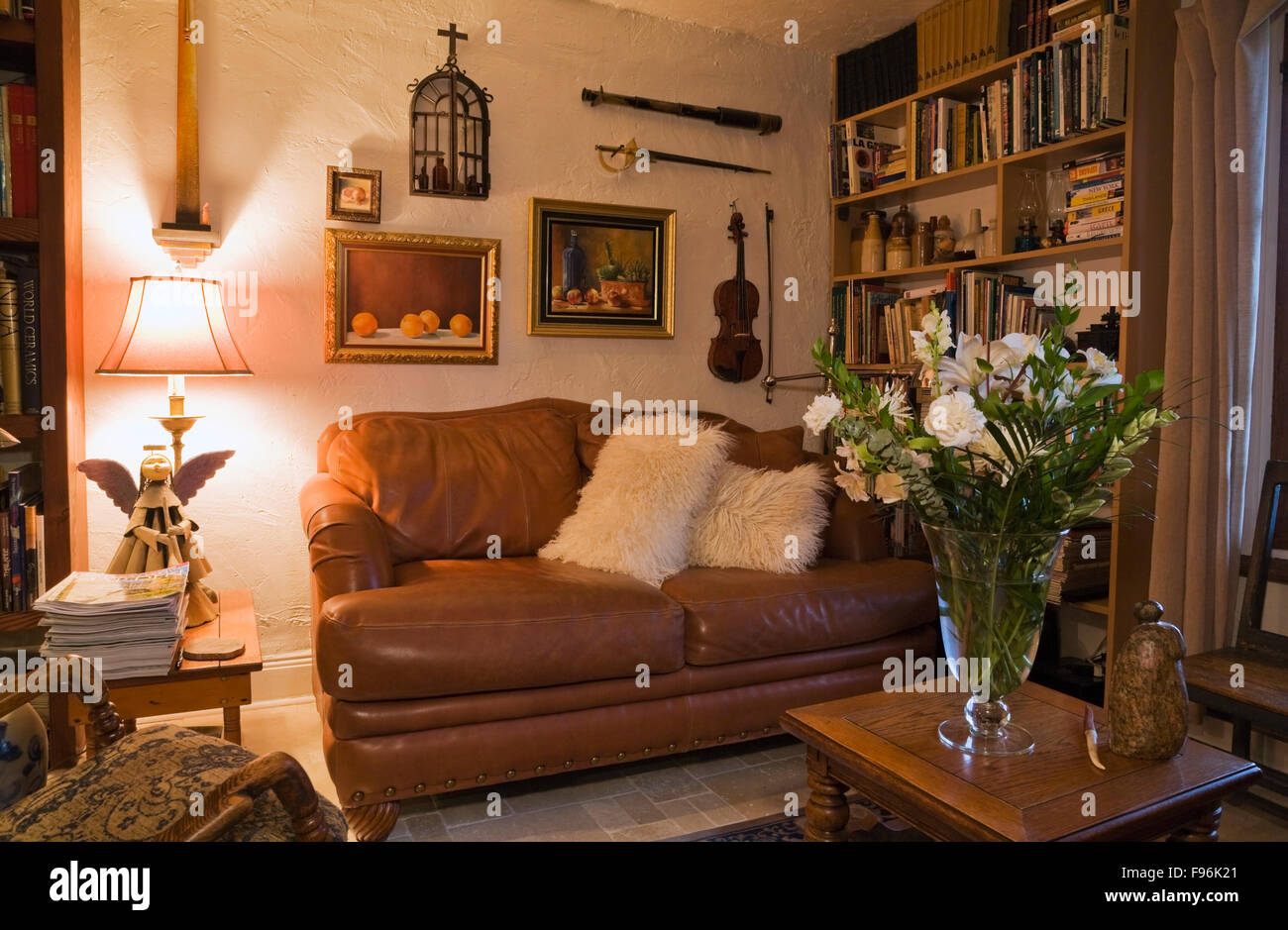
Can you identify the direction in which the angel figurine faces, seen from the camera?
facing the viewer

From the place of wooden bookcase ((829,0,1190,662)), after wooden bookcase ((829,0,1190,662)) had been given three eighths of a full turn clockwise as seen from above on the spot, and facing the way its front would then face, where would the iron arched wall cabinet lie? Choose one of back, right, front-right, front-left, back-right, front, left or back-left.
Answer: left

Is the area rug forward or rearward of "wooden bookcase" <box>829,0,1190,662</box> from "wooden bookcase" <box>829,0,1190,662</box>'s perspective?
forward

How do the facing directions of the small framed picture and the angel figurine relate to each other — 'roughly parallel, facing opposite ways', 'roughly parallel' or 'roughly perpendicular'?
roughly parallel

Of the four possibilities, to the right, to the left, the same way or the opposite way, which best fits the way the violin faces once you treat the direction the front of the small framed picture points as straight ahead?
the same way

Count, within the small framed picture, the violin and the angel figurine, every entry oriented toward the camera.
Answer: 3

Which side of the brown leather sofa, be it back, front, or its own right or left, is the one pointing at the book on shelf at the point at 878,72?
left

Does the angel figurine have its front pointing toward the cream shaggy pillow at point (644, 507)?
no

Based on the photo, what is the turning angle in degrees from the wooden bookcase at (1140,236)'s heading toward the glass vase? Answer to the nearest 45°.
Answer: approximately 45° to its left

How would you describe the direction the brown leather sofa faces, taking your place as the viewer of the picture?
facing the viewer and to the right of the viewer

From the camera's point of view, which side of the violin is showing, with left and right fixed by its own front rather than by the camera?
front

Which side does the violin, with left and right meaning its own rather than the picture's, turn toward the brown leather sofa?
front
